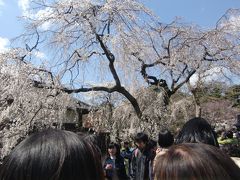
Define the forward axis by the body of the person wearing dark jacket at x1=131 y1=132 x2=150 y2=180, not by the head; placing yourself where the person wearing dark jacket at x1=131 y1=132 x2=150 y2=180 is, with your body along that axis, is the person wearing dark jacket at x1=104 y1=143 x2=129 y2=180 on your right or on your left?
on your right

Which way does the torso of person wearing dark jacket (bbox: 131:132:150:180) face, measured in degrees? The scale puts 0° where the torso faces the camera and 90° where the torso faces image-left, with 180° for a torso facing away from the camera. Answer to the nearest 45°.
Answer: approximately 45°
